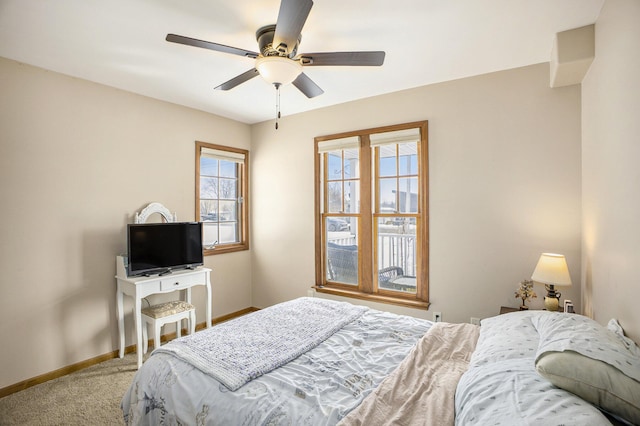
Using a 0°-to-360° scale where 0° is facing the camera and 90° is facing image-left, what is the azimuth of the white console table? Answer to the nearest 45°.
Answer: approximately 315°

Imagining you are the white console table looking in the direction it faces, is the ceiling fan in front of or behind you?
in front

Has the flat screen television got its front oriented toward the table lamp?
yes

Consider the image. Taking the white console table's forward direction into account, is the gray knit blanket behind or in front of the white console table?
in front

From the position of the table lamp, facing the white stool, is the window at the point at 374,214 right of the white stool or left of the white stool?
right

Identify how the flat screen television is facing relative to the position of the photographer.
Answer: facing the viewer and to the right of the viewer

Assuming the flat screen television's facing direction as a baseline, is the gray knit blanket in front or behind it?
in front

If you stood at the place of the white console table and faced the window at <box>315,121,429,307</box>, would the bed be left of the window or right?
right

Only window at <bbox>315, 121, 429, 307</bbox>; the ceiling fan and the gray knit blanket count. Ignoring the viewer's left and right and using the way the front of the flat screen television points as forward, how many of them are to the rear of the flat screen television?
0

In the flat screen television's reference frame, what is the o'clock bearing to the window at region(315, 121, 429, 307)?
The window is roughly at 11 o'clock from the flat screen television.

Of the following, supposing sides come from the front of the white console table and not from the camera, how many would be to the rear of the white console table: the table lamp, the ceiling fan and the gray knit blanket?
0
